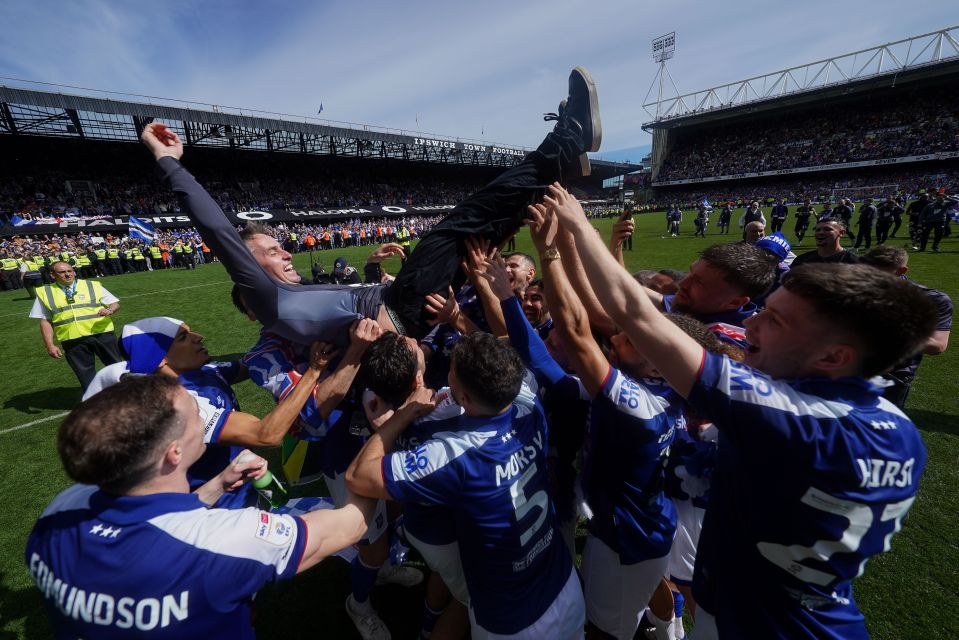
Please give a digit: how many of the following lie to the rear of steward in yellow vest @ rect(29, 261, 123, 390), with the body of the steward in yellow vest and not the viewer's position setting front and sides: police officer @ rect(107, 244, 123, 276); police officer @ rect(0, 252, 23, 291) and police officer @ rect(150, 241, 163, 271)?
3

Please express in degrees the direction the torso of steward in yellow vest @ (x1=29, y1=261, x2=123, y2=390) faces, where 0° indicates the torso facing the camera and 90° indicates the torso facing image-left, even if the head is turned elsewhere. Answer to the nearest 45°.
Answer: approximately 0°

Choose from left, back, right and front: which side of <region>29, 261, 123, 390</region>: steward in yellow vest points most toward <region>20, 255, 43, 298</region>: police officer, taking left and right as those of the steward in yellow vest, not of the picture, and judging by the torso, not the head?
back

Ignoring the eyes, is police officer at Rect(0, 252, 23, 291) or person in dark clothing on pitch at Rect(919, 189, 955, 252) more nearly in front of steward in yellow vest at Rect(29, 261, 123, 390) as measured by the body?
the person in dark clothing on pitch

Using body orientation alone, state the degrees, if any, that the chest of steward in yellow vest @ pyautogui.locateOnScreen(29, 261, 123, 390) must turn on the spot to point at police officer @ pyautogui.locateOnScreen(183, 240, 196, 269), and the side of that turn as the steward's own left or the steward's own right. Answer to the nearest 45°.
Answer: approximately 180°

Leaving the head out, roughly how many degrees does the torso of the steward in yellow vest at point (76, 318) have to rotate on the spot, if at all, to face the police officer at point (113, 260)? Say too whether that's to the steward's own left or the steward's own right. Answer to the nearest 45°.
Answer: approximately 180°

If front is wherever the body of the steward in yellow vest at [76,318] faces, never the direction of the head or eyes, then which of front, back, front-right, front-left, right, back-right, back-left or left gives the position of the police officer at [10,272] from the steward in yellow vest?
back

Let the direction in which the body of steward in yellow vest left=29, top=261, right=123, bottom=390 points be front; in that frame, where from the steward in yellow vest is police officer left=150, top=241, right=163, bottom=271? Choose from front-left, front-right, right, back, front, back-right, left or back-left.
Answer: back
